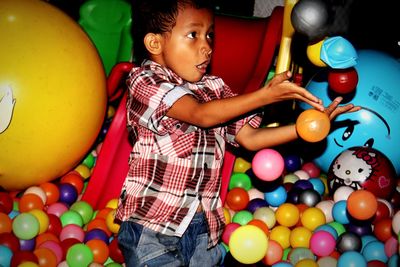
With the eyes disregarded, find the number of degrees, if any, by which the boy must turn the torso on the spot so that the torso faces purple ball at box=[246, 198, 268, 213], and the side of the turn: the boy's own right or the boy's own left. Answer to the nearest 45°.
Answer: approximately 90° to the boy's own left

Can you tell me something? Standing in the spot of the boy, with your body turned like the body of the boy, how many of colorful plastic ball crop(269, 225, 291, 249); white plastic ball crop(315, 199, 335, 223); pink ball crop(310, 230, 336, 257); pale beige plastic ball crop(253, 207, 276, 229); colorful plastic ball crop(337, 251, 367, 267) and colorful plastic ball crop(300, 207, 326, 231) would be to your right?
0

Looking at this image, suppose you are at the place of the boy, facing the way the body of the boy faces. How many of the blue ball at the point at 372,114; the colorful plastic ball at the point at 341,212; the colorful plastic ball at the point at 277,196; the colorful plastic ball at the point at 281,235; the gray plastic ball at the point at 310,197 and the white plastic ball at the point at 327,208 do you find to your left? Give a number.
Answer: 6

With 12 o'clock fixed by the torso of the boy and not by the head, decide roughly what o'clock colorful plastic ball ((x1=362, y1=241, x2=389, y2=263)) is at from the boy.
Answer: The colorful plastic ball is roughly at 10 o'clock from the boy.

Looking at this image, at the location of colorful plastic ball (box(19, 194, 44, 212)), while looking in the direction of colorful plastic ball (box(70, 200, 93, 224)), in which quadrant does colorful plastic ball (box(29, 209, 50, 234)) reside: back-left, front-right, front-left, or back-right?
front-right

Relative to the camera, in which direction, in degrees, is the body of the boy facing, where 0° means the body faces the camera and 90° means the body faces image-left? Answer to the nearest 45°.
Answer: approximately 315°

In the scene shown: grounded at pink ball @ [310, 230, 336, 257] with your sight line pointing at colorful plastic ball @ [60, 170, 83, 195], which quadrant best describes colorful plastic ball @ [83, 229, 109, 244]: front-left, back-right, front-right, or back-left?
front-left

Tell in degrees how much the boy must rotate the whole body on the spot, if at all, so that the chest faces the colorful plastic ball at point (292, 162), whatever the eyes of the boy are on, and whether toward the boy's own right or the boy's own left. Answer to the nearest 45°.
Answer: approximately 90° to the boy's own left

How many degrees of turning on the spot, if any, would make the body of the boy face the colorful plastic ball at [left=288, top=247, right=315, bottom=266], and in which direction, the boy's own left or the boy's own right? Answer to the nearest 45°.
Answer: approximately 45° to the boy's own left

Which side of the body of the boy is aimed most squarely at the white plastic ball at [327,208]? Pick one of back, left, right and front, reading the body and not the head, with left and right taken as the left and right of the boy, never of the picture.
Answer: left

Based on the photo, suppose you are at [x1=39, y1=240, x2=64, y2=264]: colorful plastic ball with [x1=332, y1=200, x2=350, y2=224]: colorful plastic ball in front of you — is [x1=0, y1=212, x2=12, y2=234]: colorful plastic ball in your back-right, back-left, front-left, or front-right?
back-left
